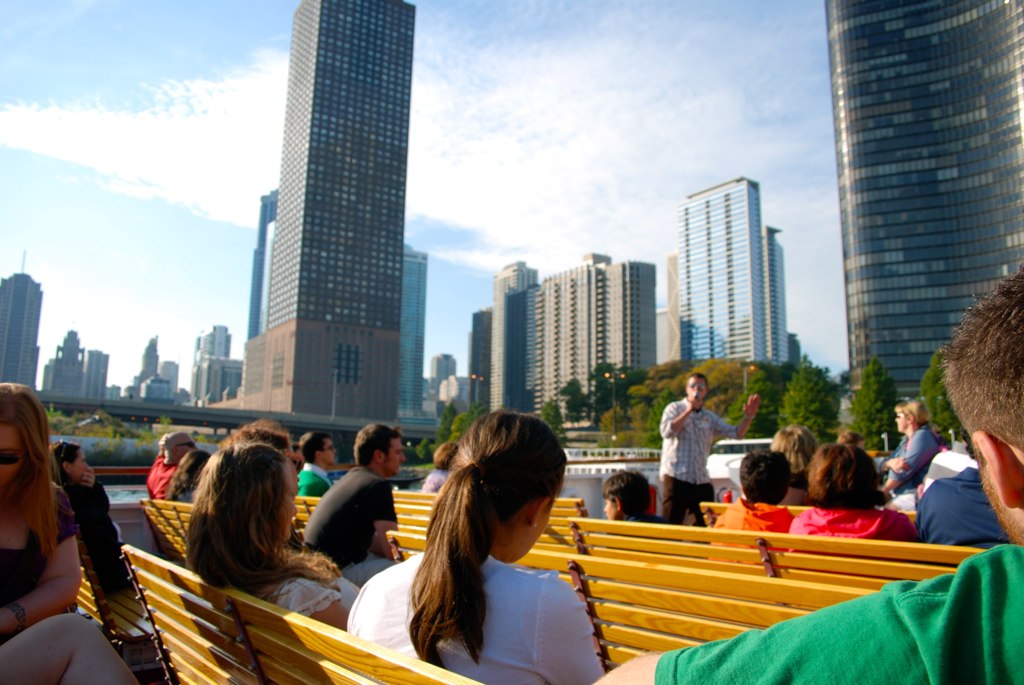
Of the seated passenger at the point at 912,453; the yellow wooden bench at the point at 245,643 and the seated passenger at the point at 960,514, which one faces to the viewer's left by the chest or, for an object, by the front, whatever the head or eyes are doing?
the seated passenger at the point at 912,453

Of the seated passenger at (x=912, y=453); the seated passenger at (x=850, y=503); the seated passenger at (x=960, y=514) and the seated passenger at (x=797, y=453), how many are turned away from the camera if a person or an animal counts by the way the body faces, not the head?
3

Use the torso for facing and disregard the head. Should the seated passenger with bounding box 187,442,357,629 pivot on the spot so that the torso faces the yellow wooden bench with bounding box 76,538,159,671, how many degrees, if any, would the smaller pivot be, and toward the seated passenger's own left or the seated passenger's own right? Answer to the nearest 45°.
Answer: approximately 90° to the seated passenger's own left

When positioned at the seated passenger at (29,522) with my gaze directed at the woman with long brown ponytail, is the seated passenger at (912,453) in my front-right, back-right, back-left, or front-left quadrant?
front-left

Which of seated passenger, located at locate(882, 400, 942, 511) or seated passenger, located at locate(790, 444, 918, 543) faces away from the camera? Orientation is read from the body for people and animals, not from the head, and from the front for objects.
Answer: seated passenger, located at locate(790, 444, 918, 543)

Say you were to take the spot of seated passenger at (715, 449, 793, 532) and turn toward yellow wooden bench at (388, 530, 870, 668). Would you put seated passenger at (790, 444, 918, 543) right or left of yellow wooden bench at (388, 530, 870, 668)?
left

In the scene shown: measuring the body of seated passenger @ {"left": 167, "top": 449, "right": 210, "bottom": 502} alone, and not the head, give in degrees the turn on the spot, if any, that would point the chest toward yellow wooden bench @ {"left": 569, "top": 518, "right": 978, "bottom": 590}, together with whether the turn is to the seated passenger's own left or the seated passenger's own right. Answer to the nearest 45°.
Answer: approximately 90° to the seated passenger's own right

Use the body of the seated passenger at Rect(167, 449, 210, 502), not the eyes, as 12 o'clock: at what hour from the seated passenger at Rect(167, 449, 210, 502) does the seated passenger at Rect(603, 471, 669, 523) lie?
the seated passenger at Rect(603, 471, 669, 523) is roughly at 3 o'clock from the seated passenger at Rect(167, 449, 210, 502).

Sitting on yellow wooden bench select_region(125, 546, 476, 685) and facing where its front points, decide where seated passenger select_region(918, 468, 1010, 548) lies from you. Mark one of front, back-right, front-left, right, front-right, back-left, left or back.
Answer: front-right

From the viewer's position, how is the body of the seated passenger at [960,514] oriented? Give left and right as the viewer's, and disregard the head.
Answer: facing away from the viewer

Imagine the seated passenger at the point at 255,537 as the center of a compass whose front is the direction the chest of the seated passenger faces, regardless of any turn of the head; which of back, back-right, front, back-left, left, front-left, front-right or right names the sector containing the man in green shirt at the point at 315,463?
front-left

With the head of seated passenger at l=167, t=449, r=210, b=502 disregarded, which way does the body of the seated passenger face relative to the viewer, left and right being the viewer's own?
facing away from the viewer and to the right of the viewer

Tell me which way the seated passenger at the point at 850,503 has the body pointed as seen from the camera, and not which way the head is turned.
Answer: away from the camera

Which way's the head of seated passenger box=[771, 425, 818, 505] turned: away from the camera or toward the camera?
away from the camera

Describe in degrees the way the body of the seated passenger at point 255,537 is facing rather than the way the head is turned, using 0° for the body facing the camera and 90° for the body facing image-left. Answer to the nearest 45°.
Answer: approximately 225°
